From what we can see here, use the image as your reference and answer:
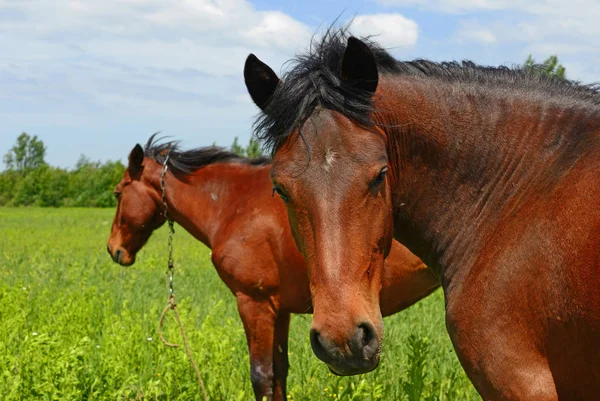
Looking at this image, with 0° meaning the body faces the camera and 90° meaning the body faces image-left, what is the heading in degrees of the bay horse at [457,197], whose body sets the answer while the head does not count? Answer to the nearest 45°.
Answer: approximately 90°

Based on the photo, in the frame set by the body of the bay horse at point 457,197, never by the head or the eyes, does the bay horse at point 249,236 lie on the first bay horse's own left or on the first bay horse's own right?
on the first bay horse's own right

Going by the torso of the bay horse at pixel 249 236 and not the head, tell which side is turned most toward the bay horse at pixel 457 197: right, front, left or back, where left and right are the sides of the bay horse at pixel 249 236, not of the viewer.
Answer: left

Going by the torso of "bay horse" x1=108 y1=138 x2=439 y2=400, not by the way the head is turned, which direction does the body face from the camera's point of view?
to the viewer's left
